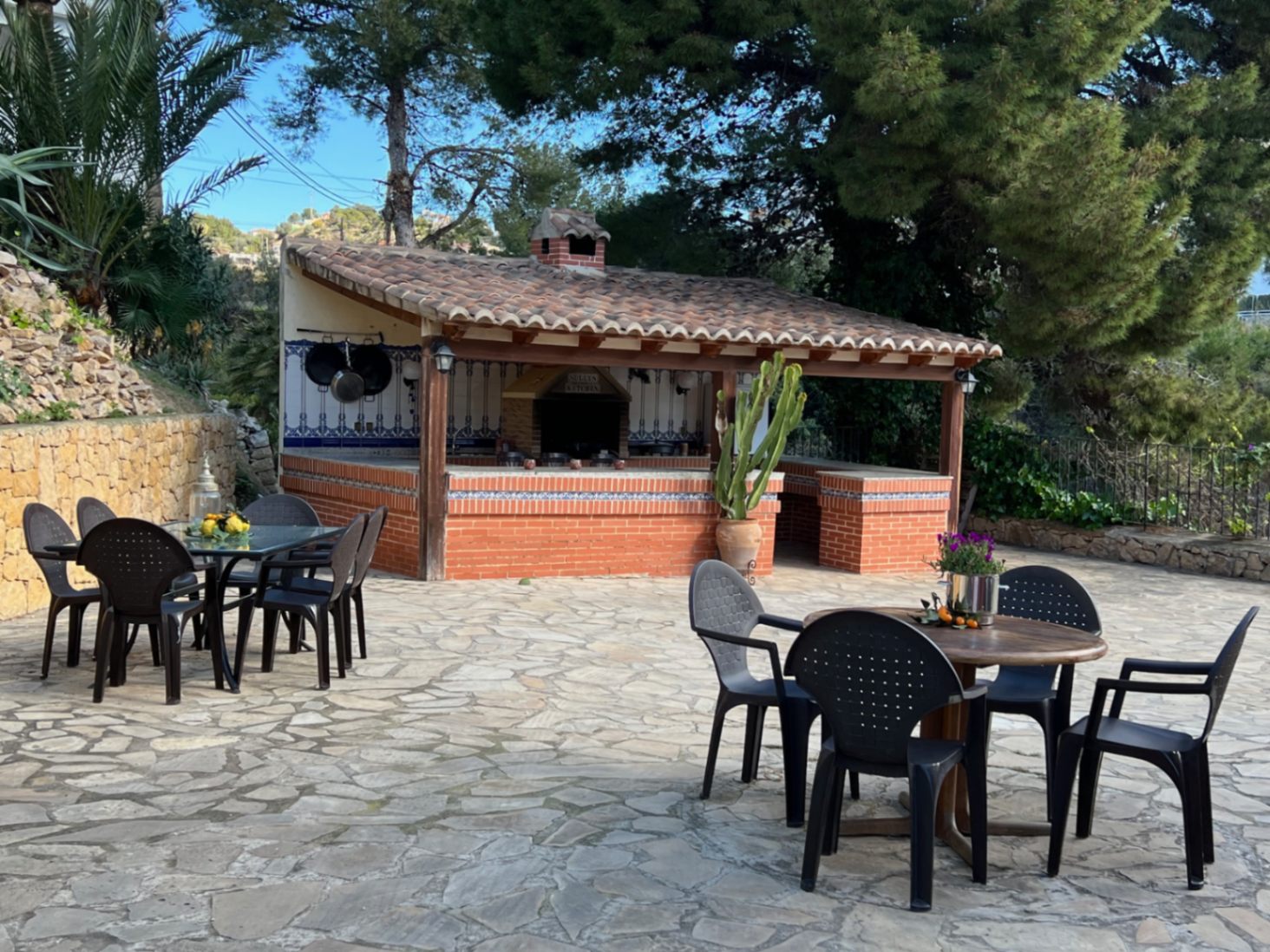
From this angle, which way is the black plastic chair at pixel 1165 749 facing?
to the viewer's left

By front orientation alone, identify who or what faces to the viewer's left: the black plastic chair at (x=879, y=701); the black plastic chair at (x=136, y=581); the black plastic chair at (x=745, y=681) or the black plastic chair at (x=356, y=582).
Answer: the black plastic chair at (x=356, y=582)

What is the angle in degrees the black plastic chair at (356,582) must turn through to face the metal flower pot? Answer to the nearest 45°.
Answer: approximately 135° to its left

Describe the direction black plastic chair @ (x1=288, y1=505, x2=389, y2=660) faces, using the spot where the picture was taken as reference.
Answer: facing to the left of the viewer

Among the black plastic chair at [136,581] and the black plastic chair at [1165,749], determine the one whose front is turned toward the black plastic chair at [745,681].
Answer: the black plastic chair at [1165,749]

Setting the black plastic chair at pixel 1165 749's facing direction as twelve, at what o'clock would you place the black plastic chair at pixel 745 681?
the black plastic chair at pixel 745 681 is roughly at 12 o'clock from the black plastic chair at pixel 1165 749.

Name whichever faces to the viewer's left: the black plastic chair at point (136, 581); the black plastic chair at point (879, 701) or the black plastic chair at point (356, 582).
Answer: the black plastic chair at point (356, 582)

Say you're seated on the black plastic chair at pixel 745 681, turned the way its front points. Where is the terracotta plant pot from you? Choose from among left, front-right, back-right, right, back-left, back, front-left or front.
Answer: back-left

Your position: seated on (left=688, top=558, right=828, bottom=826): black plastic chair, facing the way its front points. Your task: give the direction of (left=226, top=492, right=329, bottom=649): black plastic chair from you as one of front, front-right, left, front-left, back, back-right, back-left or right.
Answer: back

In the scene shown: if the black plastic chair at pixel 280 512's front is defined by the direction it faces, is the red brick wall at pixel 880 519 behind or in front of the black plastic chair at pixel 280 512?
behind

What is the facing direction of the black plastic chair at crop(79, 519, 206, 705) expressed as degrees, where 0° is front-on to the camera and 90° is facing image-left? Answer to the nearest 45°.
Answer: approximately 180°

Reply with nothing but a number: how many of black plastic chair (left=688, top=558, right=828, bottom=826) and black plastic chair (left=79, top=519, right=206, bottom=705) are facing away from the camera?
1

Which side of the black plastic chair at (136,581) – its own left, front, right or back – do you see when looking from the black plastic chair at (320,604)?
right

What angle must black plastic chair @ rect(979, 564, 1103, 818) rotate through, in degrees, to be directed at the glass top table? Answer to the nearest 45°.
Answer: approximately 45° to its right

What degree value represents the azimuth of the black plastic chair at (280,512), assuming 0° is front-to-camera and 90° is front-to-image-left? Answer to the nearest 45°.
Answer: approximately 45°

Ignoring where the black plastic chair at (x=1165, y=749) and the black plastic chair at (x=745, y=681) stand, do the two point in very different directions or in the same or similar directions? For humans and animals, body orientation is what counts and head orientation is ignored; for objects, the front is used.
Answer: very different directions

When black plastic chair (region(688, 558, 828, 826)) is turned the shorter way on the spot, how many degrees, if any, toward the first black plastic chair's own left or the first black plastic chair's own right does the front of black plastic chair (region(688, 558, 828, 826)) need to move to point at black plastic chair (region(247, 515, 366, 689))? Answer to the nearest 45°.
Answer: approximately 180°
